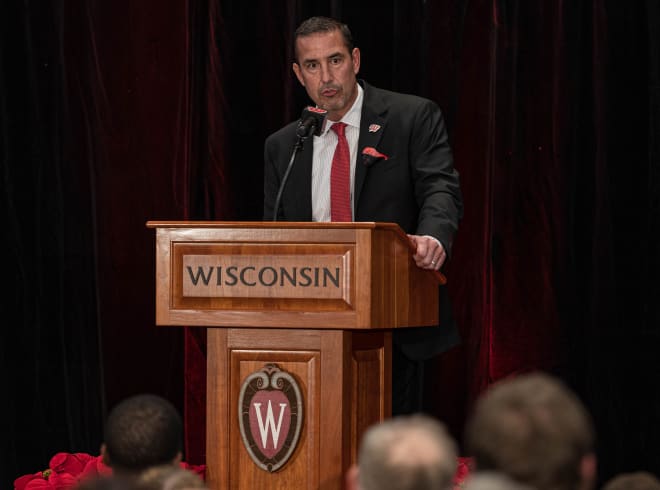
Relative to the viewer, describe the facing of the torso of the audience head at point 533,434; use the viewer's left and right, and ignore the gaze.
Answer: facing away from the viewer

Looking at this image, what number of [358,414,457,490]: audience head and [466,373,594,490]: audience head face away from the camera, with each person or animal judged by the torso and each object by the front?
2

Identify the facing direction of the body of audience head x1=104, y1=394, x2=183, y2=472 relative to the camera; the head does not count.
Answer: away from the camera

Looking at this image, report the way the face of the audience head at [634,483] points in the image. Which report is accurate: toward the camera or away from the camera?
away from the camera

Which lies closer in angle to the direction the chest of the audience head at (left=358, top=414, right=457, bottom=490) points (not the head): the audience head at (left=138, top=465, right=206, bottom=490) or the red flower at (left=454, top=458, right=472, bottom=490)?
the red flower

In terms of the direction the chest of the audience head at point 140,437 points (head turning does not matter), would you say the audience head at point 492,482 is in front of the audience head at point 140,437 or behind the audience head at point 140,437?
behind

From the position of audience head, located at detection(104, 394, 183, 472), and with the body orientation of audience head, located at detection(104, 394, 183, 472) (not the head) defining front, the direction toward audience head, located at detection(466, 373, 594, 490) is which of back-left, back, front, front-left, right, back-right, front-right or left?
back-right

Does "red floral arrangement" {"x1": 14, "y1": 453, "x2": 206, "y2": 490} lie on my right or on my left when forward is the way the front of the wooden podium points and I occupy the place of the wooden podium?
on my right

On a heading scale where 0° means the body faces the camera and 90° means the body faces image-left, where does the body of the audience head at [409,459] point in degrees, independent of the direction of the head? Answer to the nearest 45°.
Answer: approximately 180°
